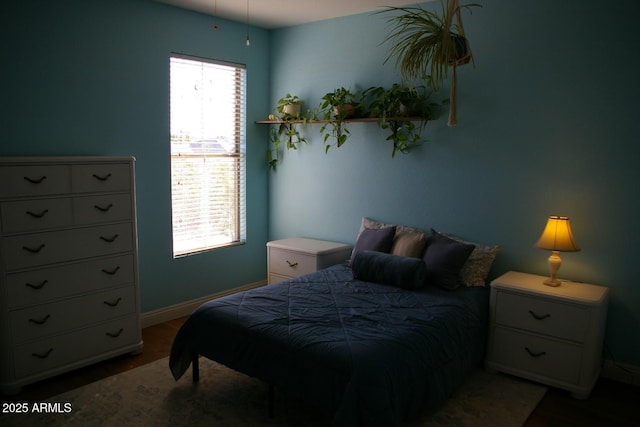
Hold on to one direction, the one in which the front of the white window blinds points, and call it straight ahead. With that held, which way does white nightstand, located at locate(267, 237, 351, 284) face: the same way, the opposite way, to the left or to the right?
to the right

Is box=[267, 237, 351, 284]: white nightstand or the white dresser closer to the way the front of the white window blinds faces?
the white nightstand

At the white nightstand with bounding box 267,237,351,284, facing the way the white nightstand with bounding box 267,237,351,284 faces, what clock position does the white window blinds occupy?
The white window blinds is roughly at 2 o'clock from the white nightstand.

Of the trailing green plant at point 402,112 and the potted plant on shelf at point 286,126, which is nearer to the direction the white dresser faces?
the trailing green plant

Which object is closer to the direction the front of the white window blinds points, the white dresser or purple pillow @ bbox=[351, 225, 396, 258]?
the purple pillow

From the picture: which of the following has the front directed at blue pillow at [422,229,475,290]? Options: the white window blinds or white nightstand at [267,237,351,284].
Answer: the white window blinds

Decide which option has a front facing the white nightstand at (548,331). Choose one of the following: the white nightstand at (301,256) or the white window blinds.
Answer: the white window blinds
